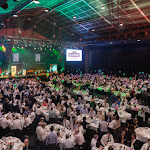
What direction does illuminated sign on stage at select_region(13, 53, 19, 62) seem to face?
toward the camera

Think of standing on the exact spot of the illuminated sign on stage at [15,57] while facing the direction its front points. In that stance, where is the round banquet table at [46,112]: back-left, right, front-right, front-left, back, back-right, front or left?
front

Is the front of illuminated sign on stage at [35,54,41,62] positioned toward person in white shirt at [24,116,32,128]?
yes

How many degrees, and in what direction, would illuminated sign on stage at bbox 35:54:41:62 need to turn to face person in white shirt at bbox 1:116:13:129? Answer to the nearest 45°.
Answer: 0° — it already faces them

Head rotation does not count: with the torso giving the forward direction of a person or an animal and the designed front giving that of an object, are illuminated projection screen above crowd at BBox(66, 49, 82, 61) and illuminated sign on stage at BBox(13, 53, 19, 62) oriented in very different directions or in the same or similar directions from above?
same or similar directions

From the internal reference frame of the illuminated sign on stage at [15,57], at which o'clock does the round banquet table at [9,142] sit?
The round banquet table is roughly at 12 o'clock from the illuminated sign on stage.

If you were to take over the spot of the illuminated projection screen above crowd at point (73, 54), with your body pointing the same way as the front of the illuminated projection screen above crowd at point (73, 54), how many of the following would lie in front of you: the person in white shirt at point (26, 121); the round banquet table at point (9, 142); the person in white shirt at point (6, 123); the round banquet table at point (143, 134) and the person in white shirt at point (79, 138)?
5

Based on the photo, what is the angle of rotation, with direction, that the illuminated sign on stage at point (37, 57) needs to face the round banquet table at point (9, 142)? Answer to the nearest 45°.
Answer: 0° — it already faces it

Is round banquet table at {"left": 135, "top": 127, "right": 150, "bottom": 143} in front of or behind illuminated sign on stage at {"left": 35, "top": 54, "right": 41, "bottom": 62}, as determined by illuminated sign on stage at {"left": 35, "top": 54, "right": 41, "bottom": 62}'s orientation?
in front

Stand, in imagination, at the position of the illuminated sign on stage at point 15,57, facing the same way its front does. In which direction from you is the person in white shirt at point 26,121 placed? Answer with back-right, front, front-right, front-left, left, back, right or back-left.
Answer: front

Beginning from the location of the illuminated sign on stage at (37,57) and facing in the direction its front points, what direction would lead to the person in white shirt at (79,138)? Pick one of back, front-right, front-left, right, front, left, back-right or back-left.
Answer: front

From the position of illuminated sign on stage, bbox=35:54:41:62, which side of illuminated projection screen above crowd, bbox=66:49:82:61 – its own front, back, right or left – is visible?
right

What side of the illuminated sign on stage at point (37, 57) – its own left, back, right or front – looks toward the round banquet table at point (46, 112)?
front

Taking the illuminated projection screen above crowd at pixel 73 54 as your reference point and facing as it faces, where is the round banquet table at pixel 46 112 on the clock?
The round banquet table is roughly at 12 o'clock from the illuminated projection screen above crowd.

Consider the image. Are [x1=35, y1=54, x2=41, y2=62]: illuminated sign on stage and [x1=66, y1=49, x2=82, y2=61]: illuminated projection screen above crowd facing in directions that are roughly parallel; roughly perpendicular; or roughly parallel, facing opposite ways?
roughly parallel
